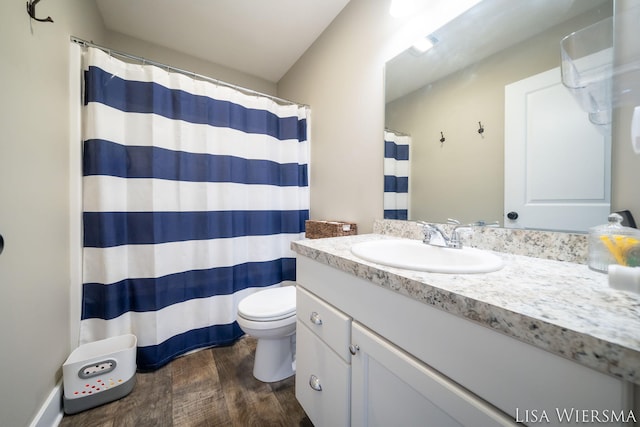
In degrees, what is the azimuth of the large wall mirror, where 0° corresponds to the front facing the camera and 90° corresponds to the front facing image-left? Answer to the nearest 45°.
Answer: approximately 45°

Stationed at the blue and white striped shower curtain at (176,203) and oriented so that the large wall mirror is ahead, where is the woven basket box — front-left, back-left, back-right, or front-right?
front-left

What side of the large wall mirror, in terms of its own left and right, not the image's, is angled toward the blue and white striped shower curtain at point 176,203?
front

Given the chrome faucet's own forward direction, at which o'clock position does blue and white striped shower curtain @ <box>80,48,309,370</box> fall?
The blue and white striped shower curtain is roughly at 1 o'clock from the chrome faucet.

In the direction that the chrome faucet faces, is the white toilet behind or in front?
in front

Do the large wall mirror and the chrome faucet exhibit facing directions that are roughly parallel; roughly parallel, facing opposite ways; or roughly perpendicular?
roughly parallel

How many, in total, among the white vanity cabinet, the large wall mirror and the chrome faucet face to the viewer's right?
0

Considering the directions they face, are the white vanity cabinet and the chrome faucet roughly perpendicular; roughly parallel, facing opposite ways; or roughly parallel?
roughly parallel

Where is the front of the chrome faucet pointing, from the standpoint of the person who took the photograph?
facing the viewer and to the left of the viewer

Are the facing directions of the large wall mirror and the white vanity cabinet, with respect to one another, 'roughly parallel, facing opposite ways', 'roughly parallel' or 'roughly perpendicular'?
roughly parallel
